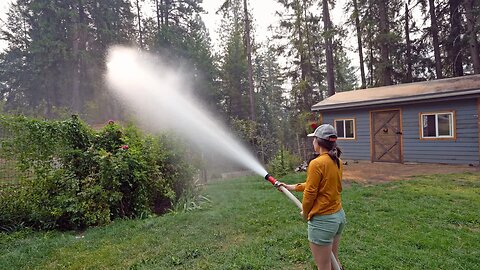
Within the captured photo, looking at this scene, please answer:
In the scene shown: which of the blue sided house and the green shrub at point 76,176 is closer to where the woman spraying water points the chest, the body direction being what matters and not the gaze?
the green shrub

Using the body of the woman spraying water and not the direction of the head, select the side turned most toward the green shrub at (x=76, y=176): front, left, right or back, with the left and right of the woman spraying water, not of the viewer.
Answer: front

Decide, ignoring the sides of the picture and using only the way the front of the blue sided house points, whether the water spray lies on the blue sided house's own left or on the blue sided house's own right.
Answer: on the blue sided house's own right

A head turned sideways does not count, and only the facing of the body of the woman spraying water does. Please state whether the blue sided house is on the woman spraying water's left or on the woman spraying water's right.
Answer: on the woman spraying water's right

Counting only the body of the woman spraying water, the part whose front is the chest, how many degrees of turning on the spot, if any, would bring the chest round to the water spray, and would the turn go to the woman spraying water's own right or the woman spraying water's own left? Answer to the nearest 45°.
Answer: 0° — they already face it

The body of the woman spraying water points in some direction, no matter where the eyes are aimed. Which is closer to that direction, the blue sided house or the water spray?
the water spray

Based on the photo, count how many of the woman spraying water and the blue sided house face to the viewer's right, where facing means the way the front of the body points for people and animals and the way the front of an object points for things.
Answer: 0
